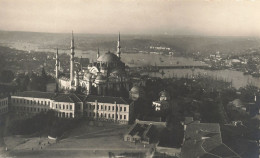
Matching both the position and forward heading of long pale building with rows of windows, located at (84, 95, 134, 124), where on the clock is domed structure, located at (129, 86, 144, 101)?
The domed structure is roughly at 7 o'clock from the long pale building with rows of windows.

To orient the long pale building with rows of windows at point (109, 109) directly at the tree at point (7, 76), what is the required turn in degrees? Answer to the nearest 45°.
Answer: approximately 135° to its right

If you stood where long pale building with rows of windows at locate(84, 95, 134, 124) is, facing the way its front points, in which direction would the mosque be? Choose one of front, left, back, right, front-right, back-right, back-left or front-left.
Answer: back

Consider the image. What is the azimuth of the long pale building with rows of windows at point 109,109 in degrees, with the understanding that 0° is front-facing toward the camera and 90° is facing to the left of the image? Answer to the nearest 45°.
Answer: approximately 0°
